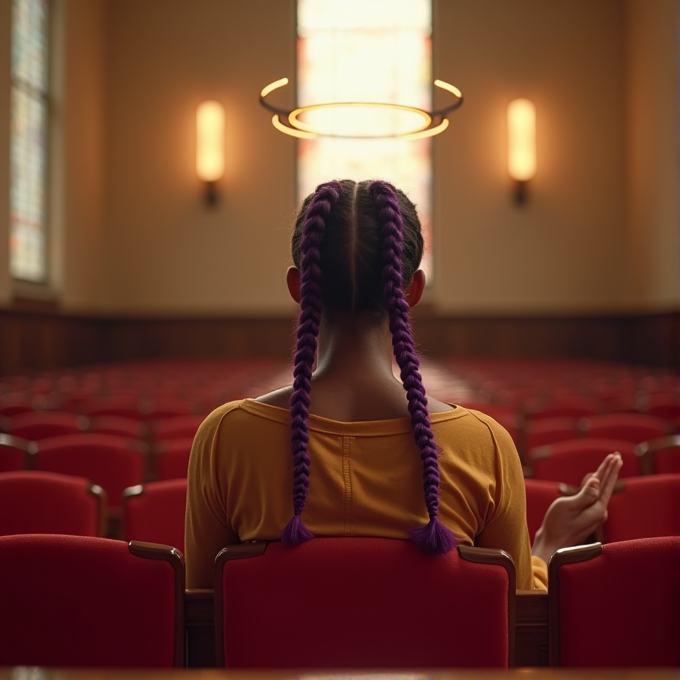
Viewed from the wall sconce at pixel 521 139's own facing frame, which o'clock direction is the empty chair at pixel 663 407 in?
The empty chair is roughly at 12 o'clock from the wall sconce.

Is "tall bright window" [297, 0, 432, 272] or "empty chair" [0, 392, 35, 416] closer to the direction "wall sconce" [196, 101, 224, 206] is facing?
the empty chair

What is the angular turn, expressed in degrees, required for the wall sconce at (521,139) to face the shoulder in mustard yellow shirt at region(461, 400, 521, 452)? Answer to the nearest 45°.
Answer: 0° — it already faces it

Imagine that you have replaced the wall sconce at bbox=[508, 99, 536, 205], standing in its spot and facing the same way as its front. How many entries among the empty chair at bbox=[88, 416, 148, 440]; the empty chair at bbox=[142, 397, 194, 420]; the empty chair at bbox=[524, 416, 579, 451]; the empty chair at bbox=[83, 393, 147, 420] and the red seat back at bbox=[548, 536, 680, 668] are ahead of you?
5

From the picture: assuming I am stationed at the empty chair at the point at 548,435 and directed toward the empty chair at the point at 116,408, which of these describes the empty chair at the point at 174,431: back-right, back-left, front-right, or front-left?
front-left

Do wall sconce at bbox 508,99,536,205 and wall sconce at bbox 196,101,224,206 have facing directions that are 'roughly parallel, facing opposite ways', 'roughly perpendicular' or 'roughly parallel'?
roughly parallel

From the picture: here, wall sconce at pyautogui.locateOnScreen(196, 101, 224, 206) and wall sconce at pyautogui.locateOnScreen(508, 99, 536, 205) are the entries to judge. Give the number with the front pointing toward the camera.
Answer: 2

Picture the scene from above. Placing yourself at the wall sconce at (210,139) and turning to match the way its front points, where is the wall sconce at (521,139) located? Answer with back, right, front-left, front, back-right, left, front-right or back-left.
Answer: left

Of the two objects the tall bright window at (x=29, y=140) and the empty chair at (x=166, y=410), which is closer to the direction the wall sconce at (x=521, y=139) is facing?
the empty chair

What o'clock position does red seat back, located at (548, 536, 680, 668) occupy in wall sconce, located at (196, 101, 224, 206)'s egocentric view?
The red seat back is roughly at 12 o'clock from the wall sconce.

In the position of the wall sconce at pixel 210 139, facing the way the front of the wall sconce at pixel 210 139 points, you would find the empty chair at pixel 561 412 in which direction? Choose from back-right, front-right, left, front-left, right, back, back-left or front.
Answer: front

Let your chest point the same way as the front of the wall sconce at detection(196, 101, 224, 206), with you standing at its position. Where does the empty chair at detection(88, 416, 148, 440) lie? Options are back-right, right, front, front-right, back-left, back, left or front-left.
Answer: front

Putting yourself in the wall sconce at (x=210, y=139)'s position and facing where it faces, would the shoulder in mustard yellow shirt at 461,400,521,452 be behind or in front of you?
in front

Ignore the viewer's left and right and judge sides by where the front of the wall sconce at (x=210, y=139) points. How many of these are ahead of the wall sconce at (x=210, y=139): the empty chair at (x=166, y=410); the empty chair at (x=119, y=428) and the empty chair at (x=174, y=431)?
3

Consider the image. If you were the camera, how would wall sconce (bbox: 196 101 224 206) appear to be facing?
facing the viewer

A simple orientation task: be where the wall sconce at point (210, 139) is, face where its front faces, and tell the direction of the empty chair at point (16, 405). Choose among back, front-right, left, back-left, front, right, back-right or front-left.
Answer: front

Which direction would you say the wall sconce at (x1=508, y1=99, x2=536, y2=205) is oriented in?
toward the camera
